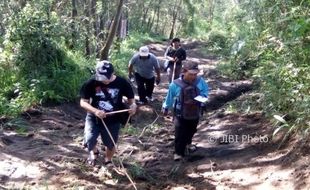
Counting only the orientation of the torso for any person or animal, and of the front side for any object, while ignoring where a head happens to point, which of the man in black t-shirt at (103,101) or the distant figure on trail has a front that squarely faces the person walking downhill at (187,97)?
the distant figure on trail

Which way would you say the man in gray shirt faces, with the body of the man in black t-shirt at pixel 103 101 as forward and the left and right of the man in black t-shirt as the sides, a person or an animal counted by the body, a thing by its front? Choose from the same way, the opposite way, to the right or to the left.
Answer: the same way

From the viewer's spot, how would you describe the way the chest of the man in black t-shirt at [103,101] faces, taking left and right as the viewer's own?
facing the viewer

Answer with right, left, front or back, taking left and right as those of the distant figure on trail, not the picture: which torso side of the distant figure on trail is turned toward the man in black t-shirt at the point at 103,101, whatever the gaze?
front

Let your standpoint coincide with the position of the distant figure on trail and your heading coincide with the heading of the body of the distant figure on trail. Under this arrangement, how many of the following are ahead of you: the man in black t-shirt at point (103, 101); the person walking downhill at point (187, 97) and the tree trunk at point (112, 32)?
2

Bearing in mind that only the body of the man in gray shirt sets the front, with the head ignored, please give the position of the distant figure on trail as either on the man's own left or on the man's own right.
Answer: on the man's own left

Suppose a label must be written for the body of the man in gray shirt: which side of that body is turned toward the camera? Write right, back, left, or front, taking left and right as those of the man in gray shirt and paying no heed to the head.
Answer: front

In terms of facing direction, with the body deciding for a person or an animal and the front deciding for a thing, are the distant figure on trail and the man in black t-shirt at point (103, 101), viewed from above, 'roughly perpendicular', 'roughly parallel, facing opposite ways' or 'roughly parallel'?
roughly parallel

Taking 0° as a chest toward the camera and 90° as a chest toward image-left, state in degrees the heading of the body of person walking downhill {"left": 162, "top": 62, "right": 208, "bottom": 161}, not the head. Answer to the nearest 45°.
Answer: approximately 315°

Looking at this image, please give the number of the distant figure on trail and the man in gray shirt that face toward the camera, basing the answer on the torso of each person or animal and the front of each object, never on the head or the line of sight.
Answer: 2

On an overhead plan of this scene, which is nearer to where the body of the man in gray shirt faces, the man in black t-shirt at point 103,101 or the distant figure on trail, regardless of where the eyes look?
the man in black t-shirt

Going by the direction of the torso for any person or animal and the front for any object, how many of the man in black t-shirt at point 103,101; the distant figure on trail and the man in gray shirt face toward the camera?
3

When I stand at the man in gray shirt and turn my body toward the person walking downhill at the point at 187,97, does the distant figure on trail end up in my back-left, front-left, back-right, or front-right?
back-left

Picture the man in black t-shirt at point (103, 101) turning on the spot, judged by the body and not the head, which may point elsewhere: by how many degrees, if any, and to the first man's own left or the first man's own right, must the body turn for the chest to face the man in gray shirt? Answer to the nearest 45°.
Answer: approximately 180°

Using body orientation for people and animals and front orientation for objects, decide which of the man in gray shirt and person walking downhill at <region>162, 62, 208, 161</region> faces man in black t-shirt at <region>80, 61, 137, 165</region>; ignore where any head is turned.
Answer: the man in gray shirt

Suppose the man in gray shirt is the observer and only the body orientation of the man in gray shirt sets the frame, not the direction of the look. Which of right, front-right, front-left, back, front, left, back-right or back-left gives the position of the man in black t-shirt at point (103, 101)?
front
